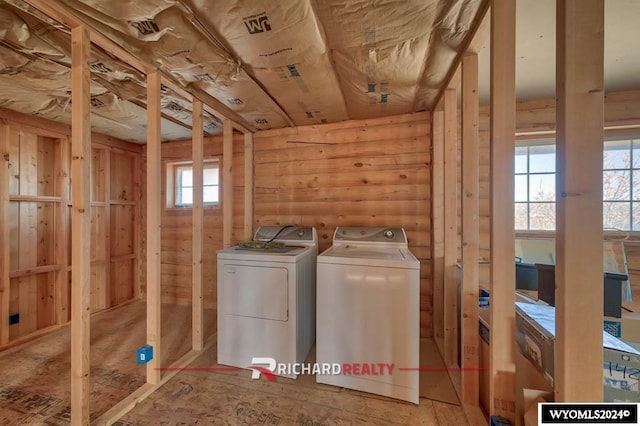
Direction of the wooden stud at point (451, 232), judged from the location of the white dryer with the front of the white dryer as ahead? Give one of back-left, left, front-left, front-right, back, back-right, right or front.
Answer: back-left

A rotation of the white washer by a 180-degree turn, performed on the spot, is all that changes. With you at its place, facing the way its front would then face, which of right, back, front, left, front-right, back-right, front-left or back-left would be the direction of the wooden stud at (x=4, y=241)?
left

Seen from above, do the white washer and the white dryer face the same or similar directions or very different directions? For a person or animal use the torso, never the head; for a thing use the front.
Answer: same or similar directions

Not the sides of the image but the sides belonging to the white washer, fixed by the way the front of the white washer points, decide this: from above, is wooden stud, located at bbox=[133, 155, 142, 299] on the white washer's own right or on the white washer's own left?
on the white washer's own right

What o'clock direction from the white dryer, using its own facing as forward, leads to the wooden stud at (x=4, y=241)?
The wooden stud is roughly at 2 o'clock from the white dryer.

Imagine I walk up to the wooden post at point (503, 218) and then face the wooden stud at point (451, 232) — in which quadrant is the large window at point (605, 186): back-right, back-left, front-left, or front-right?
front-right

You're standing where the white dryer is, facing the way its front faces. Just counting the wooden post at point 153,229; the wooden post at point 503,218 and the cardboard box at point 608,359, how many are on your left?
2

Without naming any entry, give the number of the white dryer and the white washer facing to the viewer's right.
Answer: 0

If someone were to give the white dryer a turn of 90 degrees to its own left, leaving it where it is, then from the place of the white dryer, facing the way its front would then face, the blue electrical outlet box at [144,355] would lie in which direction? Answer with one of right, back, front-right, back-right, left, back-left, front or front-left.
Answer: back-right

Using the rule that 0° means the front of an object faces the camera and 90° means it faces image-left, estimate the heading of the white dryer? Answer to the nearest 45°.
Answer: approximately 45°

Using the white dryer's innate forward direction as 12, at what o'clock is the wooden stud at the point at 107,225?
The wooden stud is roughly at 3 o'clock from the white dryer.

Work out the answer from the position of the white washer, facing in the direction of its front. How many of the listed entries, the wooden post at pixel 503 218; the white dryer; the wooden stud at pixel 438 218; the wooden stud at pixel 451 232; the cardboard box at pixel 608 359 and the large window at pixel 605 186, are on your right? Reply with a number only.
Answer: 1

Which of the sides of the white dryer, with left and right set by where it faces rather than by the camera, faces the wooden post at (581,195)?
left

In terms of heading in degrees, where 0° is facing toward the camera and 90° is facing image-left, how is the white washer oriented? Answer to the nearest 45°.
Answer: approximately 0°

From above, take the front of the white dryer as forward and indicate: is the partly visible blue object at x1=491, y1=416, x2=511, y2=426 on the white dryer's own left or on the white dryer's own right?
on the white dryer's own left

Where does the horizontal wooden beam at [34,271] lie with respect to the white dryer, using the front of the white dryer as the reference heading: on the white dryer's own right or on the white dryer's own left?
on the white dryer's own right

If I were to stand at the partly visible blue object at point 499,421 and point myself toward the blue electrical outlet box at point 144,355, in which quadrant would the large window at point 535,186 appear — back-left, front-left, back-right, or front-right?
back-right
